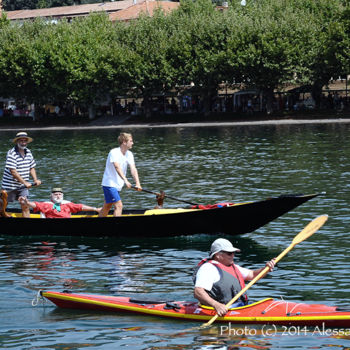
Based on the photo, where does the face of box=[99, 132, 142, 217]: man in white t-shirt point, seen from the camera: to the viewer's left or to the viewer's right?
to the viewer's right

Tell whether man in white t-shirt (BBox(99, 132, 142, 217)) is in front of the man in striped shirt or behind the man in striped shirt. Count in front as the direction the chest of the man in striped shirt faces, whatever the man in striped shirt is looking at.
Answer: in front

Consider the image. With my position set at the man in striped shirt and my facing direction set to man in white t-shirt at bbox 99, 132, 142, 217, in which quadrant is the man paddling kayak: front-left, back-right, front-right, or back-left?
front-right

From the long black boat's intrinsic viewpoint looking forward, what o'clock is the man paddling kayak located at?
The man paddling kayak is roughly at 3 o'clock from the long black boat.

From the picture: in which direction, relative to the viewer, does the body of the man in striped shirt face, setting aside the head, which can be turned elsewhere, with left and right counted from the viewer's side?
facing the viewer and to the right of the viewer

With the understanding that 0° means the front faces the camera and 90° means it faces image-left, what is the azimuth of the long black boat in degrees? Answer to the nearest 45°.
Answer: approximately 270°
